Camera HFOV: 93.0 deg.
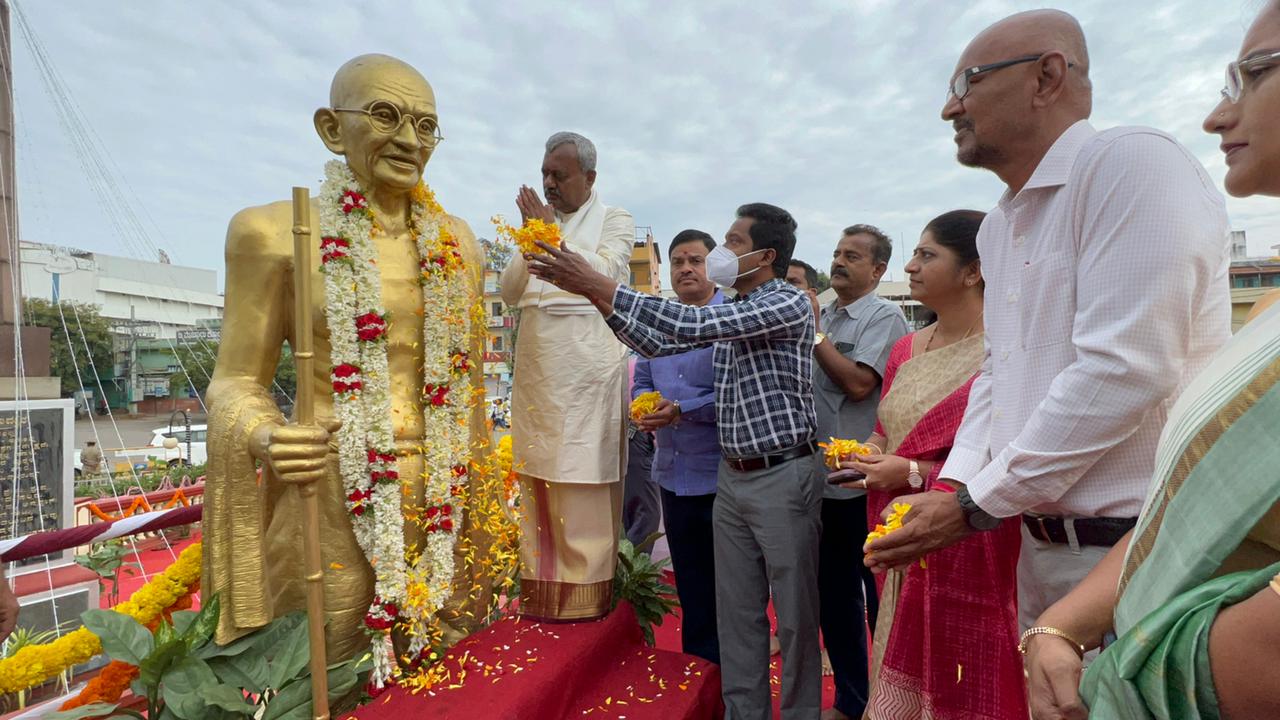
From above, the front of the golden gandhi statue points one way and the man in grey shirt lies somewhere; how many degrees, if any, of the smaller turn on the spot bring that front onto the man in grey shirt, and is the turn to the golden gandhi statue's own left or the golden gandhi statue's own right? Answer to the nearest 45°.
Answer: approximately 45° to the golden gandhi statue's own left

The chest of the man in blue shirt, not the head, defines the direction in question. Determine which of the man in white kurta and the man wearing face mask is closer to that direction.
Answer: the man in white kurta

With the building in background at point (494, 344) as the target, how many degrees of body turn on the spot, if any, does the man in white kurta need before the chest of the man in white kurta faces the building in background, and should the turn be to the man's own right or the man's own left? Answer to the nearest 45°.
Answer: approximately 135° to the man's own right

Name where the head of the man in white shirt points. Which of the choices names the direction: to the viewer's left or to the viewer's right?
to the viewer's left

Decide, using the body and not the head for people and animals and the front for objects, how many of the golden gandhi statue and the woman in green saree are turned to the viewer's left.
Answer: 1

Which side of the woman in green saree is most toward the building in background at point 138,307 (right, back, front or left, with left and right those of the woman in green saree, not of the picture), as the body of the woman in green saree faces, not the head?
front

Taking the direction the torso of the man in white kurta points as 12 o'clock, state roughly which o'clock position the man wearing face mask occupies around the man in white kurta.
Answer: The man wearing face mask is roughly at 8 o'clock from the man in white kurta.

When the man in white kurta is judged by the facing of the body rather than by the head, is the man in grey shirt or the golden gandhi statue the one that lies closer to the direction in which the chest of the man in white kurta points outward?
the golden gandhi statue

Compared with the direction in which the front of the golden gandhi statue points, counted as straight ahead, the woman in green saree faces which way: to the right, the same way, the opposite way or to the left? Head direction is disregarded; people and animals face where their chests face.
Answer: the opposite way

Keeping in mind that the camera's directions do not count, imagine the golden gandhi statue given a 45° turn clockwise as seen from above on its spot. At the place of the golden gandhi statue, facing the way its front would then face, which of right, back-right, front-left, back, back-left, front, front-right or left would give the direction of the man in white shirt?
front-left

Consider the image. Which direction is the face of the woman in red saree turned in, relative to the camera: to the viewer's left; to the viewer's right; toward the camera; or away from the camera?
to the viewer's left

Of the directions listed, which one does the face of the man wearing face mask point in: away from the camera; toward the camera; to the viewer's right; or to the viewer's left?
to the viewer's left

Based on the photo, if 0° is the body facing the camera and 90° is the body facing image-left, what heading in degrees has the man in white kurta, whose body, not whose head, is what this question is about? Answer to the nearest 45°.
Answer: approximately 45°

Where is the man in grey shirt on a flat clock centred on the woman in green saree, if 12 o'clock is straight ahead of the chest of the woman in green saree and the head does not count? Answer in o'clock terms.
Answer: The man in grey shirt is roughly at 2 o'clock from the woman in green saree.

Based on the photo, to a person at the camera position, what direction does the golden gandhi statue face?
facing the viewer and to the right of the viewer

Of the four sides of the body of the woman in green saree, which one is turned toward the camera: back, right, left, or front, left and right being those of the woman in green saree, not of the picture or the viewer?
left

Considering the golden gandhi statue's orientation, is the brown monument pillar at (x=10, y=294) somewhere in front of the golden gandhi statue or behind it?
behind

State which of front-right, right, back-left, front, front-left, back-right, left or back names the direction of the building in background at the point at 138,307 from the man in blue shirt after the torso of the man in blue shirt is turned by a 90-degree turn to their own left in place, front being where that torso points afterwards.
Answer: back
